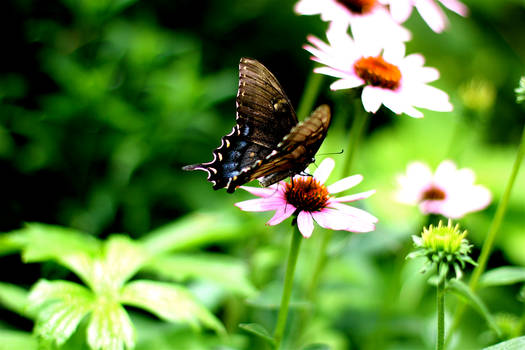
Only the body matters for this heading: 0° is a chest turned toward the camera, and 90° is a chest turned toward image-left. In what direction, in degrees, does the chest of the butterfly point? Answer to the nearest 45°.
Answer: approximately 270°
